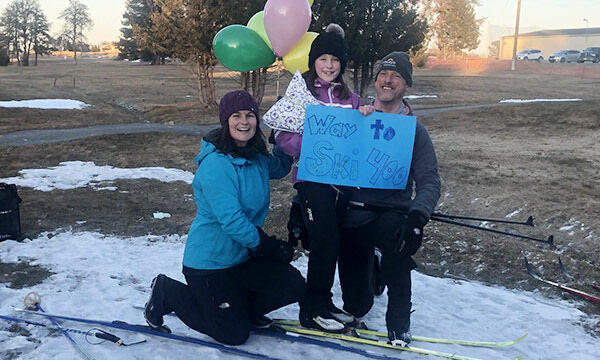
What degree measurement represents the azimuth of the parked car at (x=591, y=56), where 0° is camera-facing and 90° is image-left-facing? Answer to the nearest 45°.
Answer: approximately 45°

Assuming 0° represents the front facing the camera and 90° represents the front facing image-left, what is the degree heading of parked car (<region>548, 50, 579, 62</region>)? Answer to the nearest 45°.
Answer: approximately 45°

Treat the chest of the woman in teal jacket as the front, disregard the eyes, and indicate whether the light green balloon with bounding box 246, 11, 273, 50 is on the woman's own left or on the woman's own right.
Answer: on the woman's own left
